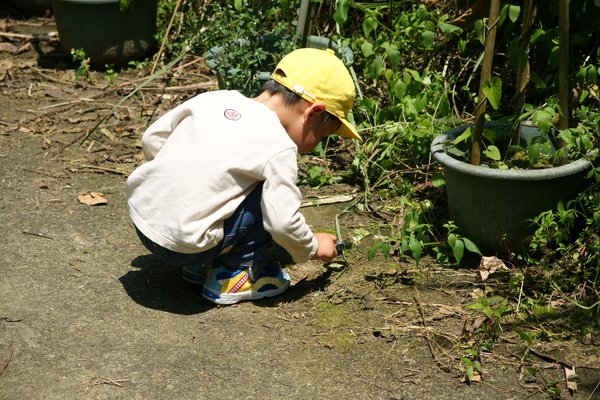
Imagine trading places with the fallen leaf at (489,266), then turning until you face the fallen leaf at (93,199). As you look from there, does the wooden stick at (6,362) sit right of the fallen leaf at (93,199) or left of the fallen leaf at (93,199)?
left

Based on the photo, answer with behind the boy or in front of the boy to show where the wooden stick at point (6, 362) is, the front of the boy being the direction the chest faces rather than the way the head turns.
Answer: behind

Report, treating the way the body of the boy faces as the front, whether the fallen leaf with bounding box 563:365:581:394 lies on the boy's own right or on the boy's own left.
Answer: on the boy's own right

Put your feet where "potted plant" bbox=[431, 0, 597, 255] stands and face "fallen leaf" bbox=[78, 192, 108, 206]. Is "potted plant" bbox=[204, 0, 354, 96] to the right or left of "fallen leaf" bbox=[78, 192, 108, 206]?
right

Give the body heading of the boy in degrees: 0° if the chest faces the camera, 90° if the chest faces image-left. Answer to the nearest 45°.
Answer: approximately 225°

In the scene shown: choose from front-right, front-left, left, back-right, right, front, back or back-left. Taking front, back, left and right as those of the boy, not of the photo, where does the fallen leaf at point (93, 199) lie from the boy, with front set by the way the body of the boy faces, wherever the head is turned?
left

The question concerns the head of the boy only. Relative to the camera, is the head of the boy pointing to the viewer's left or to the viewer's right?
to the viewer's right

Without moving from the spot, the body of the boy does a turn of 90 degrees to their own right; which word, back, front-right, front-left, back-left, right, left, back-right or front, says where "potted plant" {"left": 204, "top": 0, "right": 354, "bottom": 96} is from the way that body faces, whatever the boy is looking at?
back-left

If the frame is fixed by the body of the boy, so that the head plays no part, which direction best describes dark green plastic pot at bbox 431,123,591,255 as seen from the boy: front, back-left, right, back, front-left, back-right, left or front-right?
front-right

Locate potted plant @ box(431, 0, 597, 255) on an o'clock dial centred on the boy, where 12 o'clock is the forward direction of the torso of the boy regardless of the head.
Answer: The potted plant is roughly at 1 o'clock from the boy.

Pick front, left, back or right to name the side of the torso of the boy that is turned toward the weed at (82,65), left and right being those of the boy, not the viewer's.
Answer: left

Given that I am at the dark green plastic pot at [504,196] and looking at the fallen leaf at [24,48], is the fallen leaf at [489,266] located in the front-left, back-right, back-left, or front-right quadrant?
back-left
